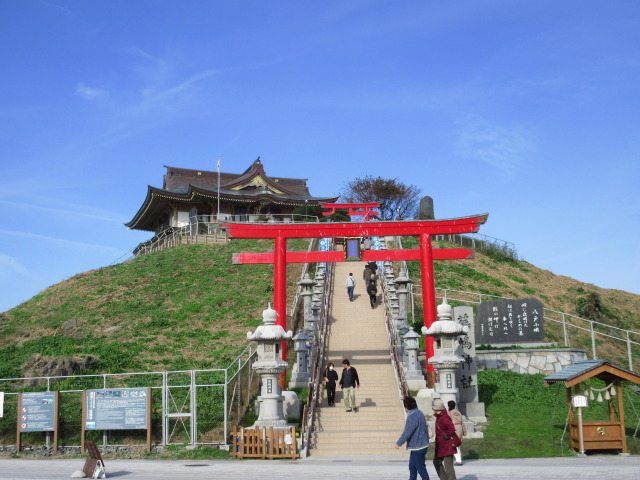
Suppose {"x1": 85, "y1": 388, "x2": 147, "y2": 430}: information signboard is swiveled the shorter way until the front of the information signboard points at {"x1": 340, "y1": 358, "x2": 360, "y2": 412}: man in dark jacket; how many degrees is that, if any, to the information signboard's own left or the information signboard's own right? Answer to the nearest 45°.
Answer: approximately 90° to the information signboard's own left

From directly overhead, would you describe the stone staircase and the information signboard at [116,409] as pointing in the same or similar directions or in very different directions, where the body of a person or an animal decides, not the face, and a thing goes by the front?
same or similar directions

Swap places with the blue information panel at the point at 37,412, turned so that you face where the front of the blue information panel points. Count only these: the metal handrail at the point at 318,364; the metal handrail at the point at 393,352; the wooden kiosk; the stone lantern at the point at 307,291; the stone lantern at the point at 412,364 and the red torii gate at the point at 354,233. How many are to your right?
0

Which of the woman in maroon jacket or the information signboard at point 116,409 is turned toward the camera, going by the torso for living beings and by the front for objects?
the information signboard

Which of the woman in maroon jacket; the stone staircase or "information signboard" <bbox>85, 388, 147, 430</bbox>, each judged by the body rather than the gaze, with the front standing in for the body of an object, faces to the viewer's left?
the woman in maroon jacket

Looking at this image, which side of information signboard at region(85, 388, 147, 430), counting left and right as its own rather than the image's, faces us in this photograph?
front

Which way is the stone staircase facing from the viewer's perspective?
toward the camera

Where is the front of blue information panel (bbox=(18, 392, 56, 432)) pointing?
toward the camera

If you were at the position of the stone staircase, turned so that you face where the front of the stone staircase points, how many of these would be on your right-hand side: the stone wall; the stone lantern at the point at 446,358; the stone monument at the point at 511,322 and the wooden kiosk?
0

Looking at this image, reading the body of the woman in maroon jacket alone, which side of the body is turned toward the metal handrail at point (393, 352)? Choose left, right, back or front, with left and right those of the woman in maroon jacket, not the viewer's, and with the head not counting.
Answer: right

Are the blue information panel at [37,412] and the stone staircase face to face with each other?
no

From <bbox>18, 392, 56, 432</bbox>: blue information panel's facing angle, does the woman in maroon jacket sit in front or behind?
in front

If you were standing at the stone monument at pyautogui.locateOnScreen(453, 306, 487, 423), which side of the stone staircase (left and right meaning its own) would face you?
left

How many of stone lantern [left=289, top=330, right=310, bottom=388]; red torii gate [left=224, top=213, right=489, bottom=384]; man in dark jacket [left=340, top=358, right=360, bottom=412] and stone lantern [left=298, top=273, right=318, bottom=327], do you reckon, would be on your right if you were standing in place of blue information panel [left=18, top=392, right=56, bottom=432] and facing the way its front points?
0

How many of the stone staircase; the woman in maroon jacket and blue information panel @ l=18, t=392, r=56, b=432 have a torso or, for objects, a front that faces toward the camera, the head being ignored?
2

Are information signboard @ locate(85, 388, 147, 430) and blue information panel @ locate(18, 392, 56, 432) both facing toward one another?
no
